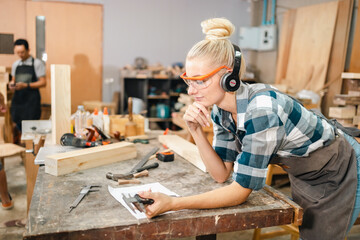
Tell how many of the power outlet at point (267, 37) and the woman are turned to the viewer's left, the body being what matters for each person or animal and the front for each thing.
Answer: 1

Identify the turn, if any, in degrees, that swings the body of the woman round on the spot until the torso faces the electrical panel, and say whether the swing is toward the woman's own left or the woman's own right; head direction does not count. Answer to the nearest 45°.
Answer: approximately 90° to the woman's own right

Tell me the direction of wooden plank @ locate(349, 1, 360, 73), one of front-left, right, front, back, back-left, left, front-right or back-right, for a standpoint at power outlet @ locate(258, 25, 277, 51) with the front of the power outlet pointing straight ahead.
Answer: front-left

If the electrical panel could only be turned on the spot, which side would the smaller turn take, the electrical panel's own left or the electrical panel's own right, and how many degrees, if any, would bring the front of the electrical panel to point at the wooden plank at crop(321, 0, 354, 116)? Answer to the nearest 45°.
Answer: approximately 45° to the electrical panel's own left

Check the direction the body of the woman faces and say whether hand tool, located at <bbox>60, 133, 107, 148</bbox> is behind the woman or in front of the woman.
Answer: in front

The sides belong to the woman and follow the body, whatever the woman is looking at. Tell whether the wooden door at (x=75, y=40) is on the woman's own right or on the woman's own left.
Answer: on the woman's own right

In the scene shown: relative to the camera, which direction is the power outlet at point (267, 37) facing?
toward the camera

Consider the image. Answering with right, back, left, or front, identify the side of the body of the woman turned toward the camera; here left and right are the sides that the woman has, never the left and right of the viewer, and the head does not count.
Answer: left

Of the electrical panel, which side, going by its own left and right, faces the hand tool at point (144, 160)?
front

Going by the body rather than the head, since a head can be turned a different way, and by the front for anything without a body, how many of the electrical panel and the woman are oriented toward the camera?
1

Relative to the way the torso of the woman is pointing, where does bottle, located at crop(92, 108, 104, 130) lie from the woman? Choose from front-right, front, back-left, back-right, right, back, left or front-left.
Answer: front-right

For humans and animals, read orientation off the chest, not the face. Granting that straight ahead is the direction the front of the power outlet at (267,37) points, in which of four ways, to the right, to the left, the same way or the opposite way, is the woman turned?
to the right

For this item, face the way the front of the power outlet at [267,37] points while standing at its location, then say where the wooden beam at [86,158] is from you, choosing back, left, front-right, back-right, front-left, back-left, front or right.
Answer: front

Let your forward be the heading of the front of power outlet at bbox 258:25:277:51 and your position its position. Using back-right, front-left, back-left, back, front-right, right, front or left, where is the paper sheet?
front

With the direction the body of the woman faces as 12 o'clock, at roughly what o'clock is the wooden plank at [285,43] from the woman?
The wooden plank is roughly at 3 o'clock from the woman.

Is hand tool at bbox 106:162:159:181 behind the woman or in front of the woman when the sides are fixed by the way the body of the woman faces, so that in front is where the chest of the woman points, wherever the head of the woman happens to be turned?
in front
